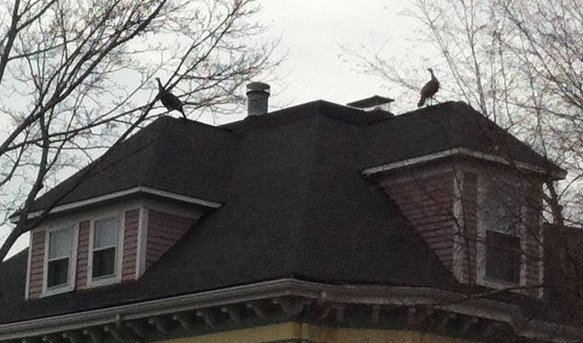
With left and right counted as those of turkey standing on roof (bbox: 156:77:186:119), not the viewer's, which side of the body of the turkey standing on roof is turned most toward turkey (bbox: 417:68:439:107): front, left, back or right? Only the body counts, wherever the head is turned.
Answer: back

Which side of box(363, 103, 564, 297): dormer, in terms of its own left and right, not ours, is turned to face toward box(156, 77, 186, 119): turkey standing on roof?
right

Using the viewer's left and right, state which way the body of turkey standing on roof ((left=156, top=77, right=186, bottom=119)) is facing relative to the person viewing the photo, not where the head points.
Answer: facing to the left of the viewer

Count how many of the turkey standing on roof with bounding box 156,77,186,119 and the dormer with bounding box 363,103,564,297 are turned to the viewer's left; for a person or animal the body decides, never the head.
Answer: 1

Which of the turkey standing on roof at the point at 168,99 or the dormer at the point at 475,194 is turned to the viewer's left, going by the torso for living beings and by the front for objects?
the turkey standing on roof

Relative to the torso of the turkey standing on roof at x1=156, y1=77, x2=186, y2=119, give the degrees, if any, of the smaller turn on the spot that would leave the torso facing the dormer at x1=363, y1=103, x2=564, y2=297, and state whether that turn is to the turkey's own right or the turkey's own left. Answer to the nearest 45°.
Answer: approximately 135° to the turkey's own right
